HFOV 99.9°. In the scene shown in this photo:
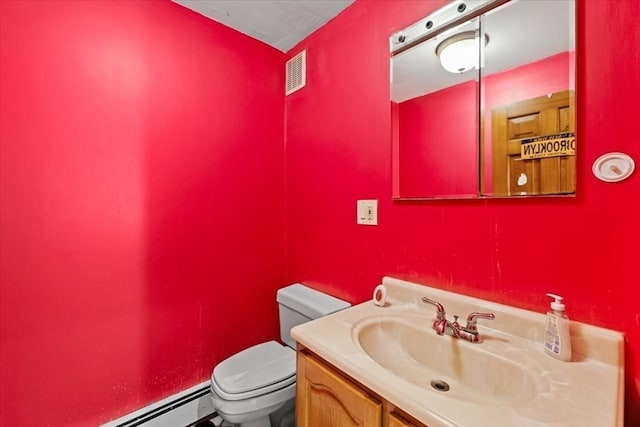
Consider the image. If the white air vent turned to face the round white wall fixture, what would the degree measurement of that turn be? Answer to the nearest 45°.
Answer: approximately 90° to its left

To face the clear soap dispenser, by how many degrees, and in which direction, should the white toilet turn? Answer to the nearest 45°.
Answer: approximately 90° to its left

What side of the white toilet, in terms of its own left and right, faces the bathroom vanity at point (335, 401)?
left
